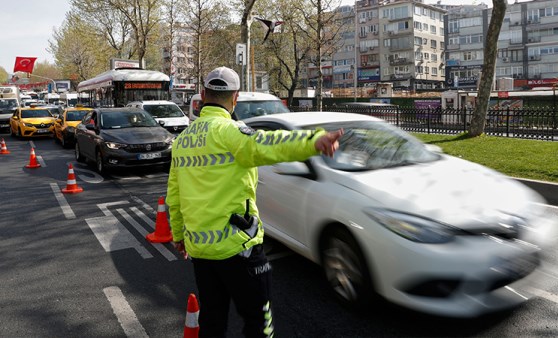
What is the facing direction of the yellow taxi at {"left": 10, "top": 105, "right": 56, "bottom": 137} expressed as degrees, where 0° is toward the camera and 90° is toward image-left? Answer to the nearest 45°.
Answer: approximately 315°

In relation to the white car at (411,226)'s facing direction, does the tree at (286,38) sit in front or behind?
behind

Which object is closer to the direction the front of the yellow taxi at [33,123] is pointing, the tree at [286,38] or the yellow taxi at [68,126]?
the yellow taxi

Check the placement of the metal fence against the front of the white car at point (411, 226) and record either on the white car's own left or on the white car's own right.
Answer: on the white car's own left
